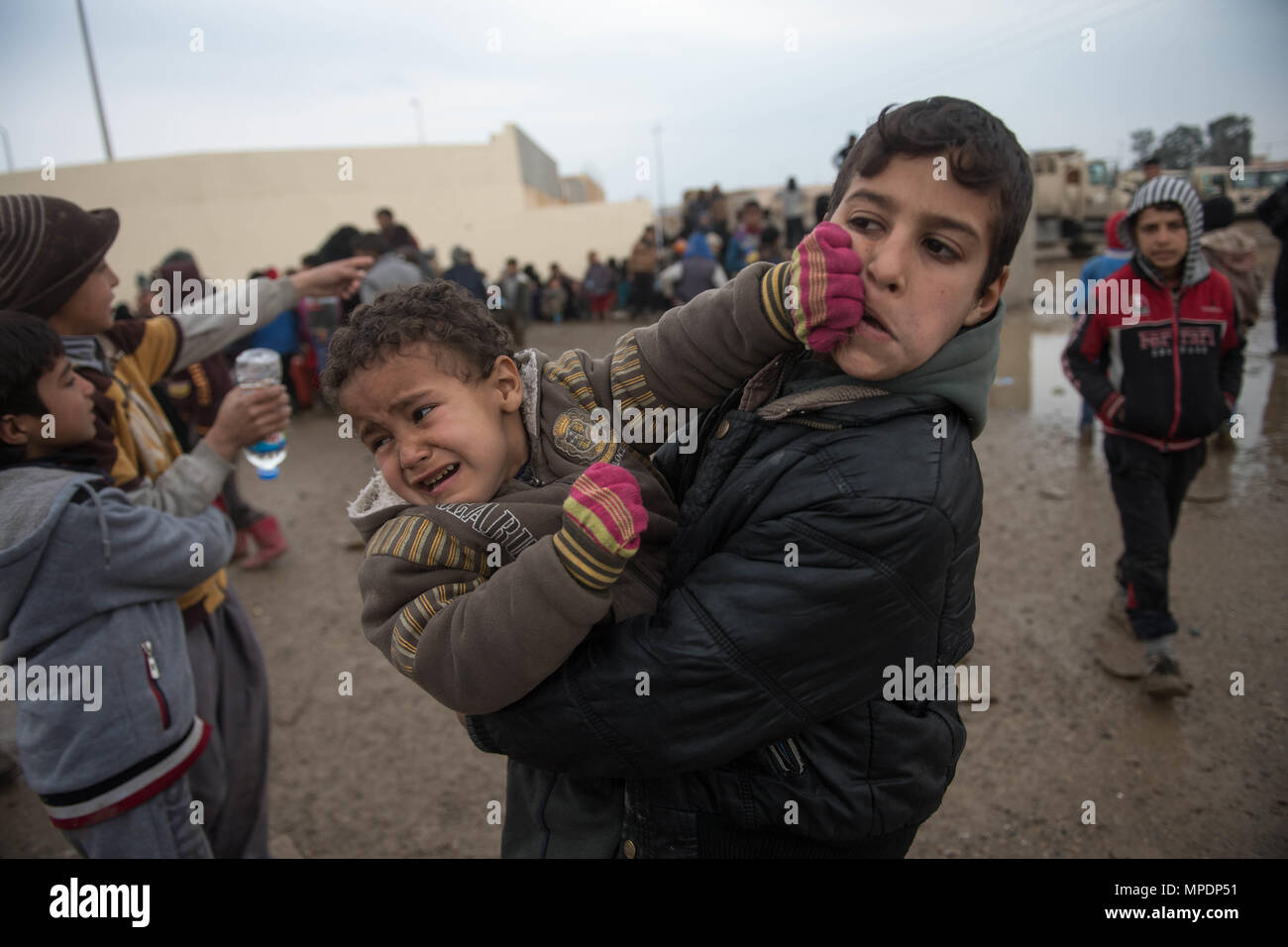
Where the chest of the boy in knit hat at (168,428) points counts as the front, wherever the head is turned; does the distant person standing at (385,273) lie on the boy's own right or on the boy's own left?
on the boy's own left

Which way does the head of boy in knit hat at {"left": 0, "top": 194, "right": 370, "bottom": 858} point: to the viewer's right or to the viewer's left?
to the viewer's right

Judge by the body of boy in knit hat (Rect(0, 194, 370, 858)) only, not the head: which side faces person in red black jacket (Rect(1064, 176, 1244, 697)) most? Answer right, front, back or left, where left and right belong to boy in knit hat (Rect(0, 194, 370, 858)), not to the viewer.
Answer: front

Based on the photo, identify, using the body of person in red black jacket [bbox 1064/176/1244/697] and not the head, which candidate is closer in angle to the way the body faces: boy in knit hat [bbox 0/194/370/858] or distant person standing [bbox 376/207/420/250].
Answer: the boy in knit hat

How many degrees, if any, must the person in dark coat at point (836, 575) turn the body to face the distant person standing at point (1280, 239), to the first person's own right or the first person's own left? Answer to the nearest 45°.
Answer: approximately 180°

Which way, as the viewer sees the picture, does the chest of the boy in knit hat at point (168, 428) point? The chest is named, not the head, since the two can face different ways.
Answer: to the viewer's right

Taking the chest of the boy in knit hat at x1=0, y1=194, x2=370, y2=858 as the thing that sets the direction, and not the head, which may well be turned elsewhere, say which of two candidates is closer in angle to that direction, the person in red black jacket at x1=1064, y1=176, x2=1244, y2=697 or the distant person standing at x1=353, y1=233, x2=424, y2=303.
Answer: the person in red black jacket

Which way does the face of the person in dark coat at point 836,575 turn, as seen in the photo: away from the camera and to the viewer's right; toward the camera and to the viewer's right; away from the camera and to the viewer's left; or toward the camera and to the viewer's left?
toward the camera and to the viewer's left

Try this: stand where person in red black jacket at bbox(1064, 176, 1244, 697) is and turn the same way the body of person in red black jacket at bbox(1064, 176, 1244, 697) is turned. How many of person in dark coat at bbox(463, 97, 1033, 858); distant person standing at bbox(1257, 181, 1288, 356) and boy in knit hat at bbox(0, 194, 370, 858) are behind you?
1

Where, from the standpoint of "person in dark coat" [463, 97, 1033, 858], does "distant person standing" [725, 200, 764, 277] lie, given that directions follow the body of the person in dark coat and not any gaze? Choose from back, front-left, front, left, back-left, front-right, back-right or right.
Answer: back-right

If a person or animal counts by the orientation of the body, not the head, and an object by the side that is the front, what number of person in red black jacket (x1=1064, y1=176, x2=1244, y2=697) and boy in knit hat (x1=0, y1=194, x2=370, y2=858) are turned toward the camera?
1
